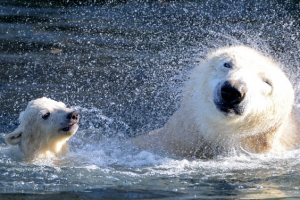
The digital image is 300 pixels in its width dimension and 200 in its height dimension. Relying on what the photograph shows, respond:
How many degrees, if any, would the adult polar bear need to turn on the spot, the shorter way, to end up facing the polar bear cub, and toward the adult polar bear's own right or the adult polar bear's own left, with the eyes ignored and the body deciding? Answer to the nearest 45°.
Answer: approximately 90° to the adult polar bear's own right

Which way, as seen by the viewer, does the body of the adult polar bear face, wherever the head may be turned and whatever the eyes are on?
toward the camera
